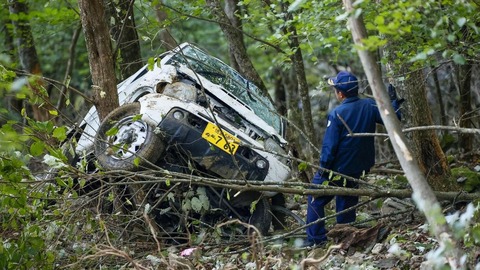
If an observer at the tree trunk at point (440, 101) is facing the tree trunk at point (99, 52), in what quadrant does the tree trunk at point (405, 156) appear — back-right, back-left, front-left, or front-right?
front-left

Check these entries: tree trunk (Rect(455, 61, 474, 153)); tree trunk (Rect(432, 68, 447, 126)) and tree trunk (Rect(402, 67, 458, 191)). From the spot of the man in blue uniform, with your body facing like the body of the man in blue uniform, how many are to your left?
0

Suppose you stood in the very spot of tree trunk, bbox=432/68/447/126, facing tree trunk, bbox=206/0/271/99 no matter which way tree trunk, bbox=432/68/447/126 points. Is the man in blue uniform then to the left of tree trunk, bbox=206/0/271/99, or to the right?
left

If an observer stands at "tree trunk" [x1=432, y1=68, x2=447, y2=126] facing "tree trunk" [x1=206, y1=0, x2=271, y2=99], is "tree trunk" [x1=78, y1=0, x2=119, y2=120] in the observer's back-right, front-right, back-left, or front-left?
front-left

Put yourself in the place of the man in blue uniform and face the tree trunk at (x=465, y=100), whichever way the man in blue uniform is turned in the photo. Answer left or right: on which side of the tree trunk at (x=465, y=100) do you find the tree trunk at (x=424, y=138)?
right

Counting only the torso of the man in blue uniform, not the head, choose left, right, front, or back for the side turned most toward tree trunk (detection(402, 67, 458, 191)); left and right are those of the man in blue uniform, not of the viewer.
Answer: right
